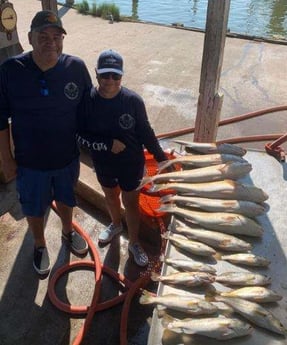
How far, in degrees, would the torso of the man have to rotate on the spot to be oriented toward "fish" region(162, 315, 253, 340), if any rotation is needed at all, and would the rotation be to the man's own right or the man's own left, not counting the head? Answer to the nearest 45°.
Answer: approximately 45° to the man's own left

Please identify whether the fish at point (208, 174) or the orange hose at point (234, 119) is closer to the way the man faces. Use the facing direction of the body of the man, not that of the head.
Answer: the fish

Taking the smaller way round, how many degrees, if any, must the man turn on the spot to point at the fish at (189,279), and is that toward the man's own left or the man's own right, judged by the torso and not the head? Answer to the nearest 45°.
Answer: approximately 45° to the man's own left

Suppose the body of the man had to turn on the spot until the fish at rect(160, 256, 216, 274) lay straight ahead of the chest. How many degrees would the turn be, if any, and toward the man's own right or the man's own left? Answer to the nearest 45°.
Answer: approximately 45° to the man's own left

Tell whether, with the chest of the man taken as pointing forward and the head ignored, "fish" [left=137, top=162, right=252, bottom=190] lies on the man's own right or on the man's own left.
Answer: on the man's own left

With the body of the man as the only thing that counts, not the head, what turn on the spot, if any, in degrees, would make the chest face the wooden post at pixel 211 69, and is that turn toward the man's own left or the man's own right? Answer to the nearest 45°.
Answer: approximately 90° to the man's own left

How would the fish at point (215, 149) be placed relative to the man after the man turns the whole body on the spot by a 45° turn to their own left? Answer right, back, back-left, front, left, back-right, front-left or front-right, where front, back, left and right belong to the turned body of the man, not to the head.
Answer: front-left

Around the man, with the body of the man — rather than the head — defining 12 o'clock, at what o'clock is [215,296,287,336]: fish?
The fish is roughly at 11 o'clock from the man.

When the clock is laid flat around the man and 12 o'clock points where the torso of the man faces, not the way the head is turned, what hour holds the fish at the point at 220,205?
The fish is roughly at 10 o'clock from the man.
